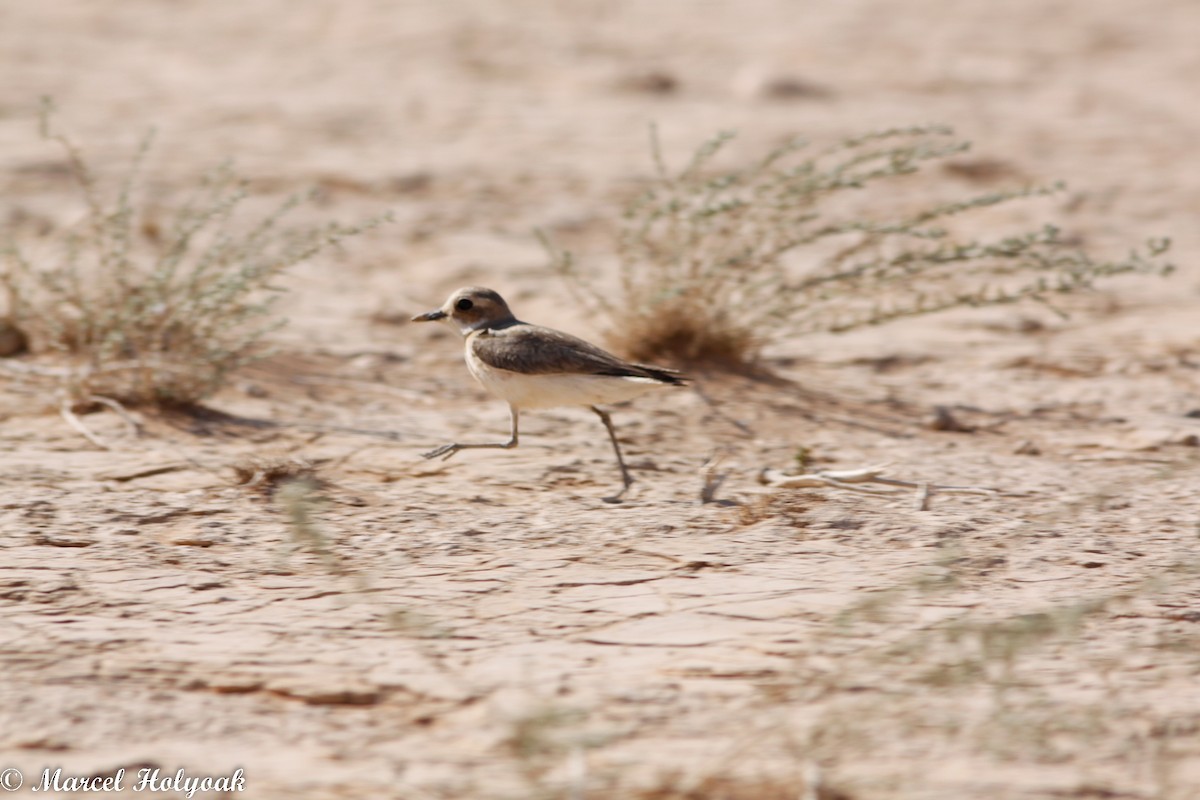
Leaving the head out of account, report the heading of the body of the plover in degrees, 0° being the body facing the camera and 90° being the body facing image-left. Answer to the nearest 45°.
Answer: approximately 90°

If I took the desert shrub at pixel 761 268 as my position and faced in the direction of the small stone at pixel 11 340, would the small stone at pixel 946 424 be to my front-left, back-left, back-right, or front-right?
back-left

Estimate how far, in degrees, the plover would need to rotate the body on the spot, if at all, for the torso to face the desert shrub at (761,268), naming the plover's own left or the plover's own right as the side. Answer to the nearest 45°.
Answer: approximately 135° to the plover's own right

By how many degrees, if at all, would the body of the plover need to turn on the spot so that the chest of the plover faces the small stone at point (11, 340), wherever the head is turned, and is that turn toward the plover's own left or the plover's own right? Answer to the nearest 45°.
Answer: approximately 45° to the plover's own right

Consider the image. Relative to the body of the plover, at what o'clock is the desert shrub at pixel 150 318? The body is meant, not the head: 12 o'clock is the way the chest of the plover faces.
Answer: The desert shrub is roughly at 1 o'clock from the plover.

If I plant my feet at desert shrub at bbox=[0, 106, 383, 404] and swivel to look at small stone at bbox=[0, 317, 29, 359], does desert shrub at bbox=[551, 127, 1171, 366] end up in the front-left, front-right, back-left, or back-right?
back-right

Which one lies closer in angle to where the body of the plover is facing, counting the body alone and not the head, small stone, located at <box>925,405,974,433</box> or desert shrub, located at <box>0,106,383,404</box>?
the desert shrub

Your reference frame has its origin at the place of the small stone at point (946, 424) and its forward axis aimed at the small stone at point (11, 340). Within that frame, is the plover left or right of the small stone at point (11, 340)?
left

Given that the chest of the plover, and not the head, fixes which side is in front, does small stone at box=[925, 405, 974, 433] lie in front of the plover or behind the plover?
behind
